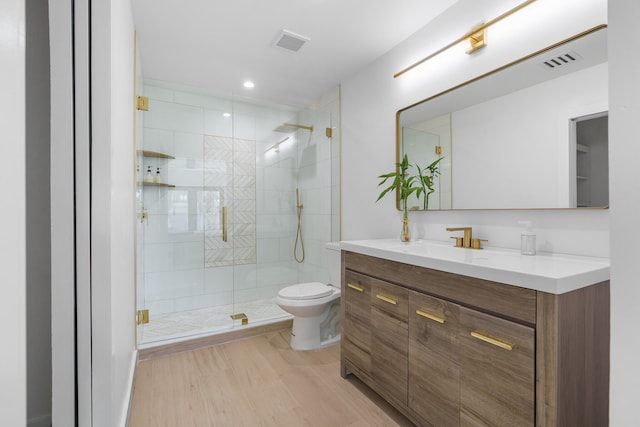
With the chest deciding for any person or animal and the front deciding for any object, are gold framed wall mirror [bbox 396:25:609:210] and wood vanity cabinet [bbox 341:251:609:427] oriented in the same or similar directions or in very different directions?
same or similar directions

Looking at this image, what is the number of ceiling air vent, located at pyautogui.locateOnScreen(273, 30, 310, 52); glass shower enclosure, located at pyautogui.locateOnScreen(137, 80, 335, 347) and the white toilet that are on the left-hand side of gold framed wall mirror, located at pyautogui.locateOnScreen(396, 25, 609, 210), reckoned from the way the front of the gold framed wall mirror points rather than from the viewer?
0

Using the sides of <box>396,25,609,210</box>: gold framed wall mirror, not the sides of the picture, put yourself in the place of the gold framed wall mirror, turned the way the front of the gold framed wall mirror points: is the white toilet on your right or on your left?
on your right

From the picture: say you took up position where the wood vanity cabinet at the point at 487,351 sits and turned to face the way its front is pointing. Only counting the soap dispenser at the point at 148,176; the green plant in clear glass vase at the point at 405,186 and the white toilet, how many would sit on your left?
0

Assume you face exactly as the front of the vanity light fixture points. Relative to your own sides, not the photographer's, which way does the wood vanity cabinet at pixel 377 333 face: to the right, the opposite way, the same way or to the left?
the same way

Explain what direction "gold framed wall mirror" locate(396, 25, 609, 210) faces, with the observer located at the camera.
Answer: facing the viewer and to the left of the viewer

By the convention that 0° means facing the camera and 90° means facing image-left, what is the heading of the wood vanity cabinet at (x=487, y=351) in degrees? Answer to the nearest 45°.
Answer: approximately 45°

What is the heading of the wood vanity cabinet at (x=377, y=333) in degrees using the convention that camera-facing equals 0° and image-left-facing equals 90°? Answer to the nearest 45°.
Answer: approximately 45°

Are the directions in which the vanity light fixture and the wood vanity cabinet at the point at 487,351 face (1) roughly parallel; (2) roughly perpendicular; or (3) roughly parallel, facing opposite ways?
roughly parallel

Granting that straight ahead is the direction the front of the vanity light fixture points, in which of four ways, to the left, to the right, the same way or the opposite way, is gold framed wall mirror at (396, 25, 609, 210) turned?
the same way
